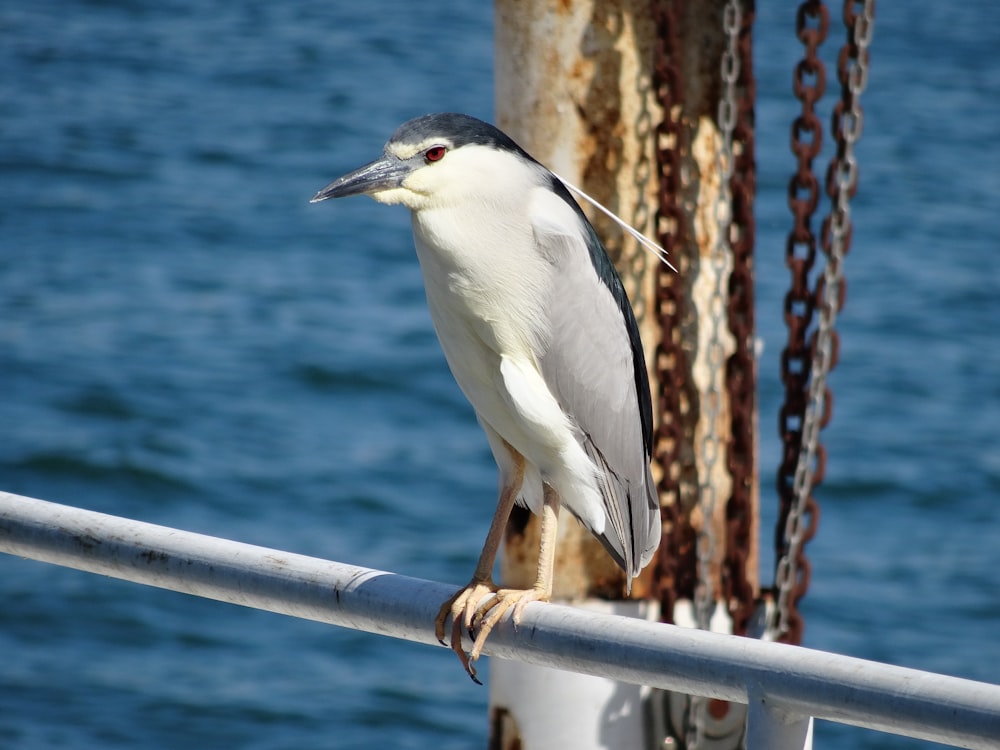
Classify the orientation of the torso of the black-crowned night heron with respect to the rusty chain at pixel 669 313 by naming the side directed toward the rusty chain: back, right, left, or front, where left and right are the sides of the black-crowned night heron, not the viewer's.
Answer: back

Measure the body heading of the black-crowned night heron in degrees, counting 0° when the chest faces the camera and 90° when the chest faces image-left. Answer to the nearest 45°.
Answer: approximately 45°

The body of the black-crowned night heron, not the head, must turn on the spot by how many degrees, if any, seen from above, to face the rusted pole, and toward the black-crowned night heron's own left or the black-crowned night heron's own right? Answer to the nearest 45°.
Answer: approximately 135° to the black-crowned night heron's own right

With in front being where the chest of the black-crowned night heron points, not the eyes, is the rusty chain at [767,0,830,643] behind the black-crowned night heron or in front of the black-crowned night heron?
behind

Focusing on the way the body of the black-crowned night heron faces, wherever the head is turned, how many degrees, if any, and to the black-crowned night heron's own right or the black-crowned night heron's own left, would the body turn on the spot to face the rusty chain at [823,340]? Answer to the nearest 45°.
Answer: approximately 180°

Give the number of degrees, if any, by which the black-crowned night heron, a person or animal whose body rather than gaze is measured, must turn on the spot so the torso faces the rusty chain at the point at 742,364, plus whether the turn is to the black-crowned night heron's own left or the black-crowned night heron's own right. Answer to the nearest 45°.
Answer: approximately 180°
